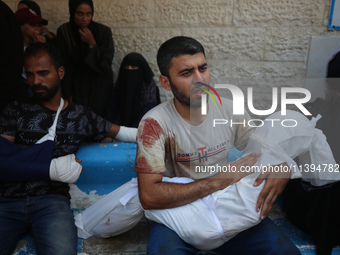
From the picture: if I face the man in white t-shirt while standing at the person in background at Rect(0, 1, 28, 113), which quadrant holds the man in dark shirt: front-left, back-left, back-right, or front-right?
front-right

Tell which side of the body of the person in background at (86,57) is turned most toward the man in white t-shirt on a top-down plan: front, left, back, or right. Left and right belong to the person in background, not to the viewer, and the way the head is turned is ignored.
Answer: front

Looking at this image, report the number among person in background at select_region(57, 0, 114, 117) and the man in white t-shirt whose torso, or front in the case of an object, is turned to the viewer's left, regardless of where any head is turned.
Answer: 0

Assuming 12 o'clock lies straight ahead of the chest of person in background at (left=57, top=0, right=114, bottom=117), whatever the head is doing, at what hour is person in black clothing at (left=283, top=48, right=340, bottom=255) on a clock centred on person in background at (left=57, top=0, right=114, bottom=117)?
person in black clothing at (left=283, top=48, right=340, bottom=255) is roughly at 11 o'clock from person in background at (left=57, top=0, right=114, bottom=117).

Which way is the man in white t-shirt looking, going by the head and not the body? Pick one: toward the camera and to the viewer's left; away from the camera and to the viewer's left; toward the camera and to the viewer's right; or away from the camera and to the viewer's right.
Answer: toward the camera and to the viewer's right

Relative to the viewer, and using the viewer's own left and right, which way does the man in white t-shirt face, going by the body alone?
facing the viewer and to the right of the viewer

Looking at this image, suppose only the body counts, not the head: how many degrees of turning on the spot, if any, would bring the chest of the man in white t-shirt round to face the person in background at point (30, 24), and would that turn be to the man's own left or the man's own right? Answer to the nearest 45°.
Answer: approximately 180°

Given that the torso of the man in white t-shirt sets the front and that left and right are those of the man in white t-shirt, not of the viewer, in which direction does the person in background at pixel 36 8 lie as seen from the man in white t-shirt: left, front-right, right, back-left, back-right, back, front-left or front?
back

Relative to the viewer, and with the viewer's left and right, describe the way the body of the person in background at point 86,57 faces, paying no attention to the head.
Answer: facing the viewer
